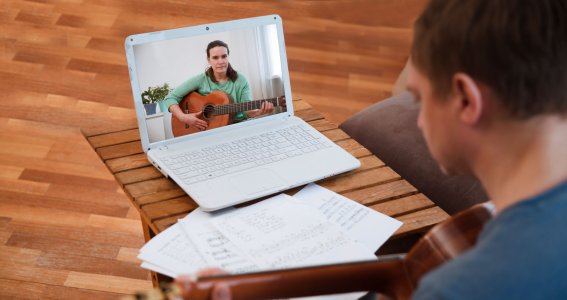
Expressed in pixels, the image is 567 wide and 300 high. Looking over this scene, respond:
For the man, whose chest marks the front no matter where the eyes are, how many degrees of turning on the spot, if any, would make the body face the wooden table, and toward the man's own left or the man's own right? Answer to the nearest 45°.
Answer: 0° — they already face it

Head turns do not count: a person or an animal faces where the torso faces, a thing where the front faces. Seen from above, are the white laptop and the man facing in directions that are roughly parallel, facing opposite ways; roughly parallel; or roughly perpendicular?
roughly parallel, facing opposite ways

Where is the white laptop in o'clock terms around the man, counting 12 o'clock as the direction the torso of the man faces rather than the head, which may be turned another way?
The white laptop is roughly at 12 o'clock from the man.

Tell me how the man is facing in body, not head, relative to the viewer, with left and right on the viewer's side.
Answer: facing away from the viewer and to the left of the viewer

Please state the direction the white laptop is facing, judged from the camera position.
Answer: facing the viewer and to the right of the viewer

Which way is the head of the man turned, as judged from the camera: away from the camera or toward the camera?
away from the camera
